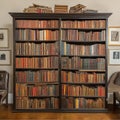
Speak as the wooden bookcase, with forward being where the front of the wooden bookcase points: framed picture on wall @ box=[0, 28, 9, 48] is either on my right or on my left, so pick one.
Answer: on my right

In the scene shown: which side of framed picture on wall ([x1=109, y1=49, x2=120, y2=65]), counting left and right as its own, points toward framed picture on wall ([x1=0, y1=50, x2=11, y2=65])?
right

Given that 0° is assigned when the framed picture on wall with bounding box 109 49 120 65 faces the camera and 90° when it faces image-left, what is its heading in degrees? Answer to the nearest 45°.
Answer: approximately 0°

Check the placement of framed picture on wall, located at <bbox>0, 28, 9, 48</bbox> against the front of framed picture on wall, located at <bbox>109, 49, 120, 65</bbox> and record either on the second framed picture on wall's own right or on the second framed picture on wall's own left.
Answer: on the second framed picture on wall's own right

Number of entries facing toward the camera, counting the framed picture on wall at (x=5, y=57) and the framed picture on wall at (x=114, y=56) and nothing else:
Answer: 2
